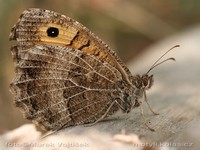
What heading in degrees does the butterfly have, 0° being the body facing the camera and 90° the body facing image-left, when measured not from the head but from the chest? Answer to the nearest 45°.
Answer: approximately 270°
